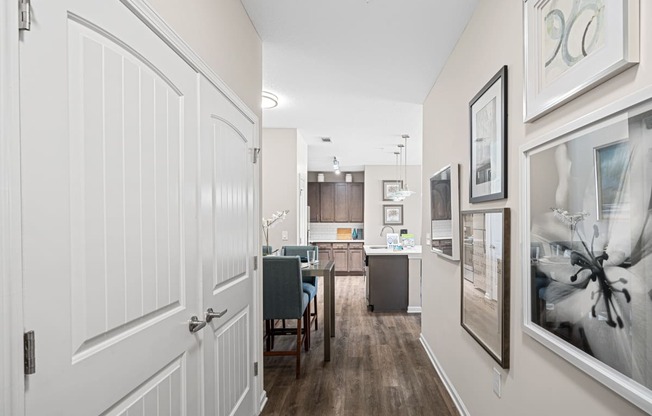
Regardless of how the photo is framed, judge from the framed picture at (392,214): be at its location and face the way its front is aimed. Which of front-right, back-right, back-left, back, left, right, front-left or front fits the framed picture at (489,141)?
front

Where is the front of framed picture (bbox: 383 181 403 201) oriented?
toward the camera

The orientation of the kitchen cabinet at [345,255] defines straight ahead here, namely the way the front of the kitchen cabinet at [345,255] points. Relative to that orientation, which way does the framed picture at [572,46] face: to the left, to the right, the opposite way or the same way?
to the right

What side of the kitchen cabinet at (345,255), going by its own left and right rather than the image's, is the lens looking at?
front

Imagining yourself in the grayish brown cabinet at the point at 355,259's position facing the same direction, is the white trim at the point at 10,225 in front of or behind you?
in front

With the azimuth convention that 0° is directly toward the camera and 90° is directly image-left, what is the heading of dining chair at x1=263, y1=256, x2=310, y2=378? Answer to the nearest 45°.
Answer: approximately 180°

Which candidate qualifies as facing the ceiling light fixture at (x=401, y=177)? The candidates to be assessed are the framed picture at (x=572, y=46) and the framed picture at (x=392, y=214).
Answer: the framed picture at (x=392, y=214)

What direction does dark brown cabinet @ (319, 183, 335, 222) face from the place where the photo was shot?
facing the viewer

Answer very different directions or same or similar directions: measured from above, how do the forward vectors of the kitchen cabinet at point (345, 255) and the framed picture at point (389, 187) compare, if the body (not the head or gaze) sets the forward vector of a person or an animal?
same or similar directions

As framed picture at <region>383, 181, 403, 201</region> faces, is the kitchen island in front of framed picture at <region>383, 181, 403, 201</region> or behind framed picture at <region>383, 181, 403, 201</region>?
in front

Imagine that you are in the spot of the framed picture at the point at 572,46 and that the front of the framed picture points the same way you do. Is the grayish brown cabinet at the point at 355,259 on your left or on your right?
on your right

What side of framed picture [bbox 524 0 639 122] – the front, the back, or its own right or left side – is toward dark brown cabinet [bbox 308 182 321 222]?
right

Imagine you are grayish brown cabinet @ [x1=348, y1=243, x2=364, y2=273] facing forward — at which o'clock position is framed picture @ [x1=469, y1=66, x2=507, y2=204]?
The framed picture is roughly at 12 o'clock from the grayish brown cabinet.

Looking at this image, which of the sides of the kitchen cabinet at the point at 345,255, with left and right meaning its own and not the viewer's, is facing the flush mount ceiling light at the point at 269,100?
front
